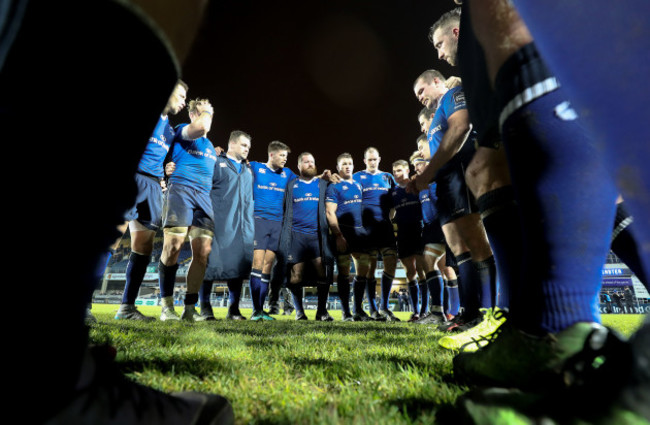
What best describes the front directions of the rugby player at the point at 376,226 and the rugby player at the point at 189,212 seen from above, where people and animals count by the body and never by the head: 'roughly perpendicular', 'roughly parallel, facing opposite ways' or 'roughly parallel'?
roughly perpendicular

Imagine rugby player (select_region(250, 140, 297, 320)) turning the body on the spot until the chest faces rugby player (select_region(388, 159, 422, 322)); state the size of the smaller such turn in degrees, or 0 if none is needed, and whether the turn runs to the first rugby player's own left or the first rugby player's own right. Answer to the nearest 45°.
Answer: approximately 45° to the first rugby player's own left

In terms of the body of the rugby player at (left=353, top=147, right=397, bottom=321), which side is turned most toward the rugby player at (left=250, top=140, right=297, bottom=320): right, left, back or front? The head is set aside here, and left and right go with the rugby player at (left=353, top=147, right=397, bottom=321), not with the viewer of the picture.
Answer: right

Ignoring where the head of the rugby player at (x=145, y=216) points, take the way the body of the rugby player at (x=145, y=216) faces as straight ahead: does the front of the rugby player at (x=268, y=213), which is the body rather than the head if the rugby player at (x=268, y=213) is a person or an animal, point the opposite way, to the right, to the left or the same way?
to the right

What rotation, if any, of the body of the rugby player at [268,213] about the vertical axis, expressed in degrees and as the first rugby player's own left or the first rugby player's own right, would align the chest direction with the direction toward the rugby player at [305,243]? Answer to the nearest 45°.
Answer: approximately 45° to the first rugby player's own left

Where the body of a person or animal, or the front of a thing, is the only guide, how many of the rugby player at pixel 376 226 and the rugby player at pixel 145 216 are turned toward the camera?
1

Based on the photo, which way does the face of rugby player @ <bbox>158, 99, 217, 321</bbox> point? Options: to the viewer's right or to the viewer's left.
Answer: to the viewer's right

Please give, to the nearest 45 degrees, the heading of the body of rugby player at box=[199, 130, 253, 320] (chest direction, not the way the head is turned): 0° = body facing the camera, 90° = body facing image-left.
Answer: approximately 315°

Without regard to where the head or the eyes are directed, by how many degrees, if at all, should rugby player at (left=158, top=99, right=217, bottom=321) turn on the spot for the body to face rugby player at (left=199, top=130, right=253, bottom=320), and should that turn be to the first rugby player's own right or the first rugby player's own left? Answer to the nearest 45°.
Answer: approximately 90° to the first rugby player's own left

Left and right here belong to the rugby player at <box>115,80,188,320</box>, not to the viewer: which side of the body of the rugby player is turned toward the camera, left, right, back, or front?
right
